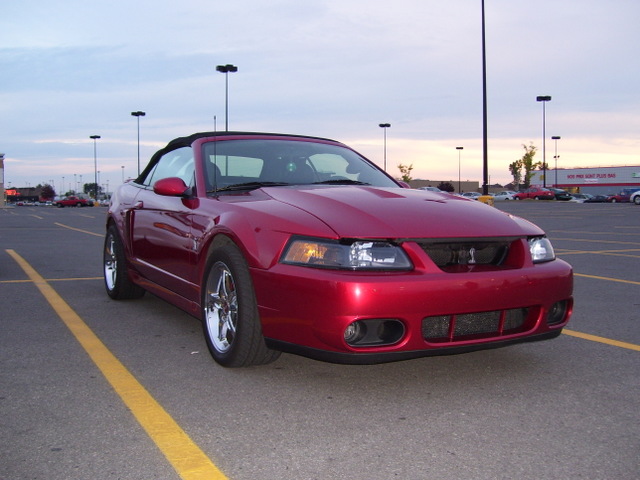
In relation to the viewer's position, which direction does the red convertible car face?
facing the viewer and to the right of the viewer
